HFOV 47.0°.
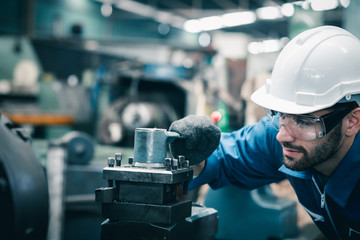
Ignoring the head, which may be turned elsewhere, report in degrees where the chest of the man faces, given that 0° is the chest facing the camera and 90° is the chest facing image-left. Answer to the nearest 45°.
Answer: approximately 45°

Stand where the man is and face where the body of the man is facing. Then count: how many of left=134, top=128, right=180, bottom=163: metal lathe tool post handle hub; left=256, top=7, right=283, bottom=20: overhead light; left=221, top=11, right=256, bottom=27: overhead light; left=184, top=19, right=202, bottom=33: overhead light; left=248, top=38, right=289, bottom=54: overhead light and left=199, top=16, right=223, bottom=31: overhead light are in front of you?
1

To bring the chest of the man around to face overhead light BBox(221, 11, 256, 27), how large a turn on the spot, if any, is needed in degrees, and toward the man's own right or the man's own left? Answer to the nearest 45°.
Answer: approximately 135° to the man's own right

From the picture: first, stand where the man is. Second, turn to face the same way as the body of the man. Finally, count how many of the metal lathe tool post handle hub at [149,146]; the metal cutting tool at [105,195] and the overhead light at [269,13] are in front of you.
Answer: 2

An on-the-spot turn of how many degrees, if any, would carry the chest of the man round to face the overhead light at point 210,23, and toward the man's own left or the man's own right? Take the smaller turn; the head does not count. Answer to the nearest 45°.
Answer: approximately 135° to the man's own right

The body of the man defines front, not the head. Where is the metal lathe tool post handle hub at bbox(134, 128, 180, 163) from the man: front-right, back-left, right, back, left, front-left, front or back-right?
front

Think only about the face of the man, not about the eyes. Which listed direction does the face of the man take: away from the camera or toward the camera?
toward the camera

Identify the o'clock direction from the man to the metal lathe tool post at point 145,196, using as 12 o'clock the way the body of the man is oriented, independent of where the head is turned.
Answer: The metal lathe tool post is roughly at 12 o'clock from the man.

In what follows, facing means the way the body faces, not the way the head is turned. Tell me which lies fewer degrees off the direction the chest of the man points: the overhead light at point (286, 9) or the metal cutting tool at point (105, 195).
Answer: the metal cutting tool

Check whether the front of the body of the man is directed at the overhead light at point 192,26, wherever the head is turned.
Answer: no

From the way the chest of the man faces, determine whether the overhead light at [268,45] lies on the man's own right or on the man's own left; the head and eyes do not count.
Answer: on the man's own right

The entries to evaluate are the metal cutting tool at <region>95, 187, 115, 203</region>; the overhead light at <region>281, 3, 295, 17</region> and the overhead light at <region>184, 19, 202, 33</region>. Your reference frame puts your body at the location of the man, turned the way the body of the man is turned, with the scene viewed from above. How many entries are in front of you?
1

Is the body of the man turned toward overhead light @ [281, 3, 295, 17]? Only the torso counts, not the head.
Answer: no

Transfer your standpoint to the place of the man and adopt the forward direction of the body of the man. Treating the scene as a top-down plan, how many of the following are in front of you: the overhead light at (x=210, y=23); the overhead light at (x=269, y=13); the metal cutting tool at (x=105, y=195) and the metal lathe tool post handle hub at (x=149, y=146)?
2

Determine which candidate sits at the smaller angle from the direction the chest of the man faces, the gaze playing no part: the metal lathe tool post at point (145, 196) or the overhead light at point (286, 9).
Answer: the metal lathe tool post
